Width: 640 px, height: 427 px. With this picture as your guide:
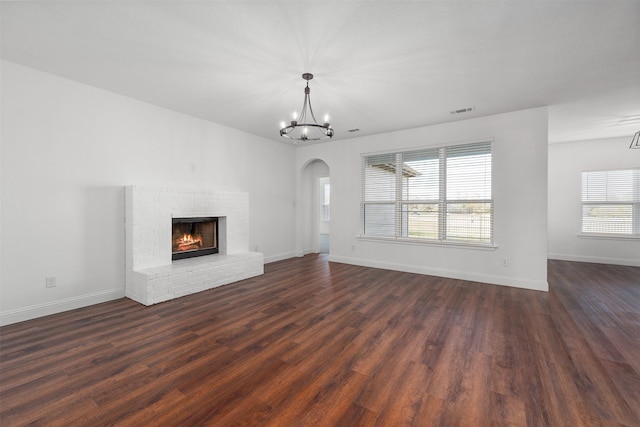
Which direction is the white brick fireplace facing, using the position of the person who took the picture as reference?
facing the viewer and to the right of the viewer

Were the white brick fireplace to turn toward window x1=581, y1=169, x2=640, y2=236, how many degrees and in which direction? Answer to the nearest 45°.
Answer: approximately 45° to its left

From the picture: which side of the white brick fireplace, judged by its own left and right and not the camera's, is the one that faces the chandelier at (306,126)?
front

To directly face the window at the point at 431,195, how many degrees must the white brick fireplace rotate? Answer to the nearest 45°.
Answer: approximately 45° to its left

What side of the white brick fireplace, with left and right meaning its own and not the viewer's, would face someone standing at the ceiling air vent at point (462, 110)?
front
